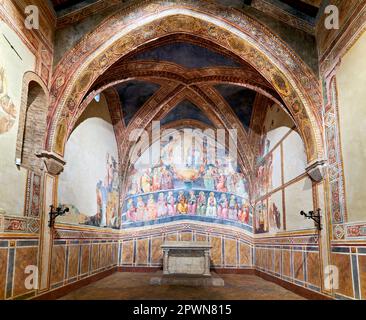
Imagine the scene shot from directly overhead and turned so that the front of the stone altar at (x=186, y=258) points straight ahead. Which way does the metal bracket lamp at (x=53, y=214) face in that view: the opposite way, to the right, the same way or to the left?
to the left

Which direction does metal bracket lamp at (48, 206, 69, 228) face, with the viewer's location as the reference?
facing to the right of the viewer

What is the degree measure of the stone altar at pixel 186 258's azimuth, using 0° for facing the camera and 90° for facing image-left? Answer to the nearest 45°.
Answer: approximately 0°

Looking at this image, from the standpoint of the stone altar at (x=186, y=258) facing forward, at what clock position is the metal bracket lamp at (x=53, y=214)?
The metal bracket lamp is roughly at 1 o'clock from the stone altar.

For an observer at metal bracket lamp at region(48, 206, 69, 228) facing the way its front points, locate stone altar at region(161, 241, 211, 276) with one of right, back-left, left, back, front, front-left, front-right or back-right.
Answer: front-left

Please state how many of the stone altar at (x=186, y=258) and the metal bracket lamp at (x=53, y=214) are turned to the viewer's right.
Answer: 1
